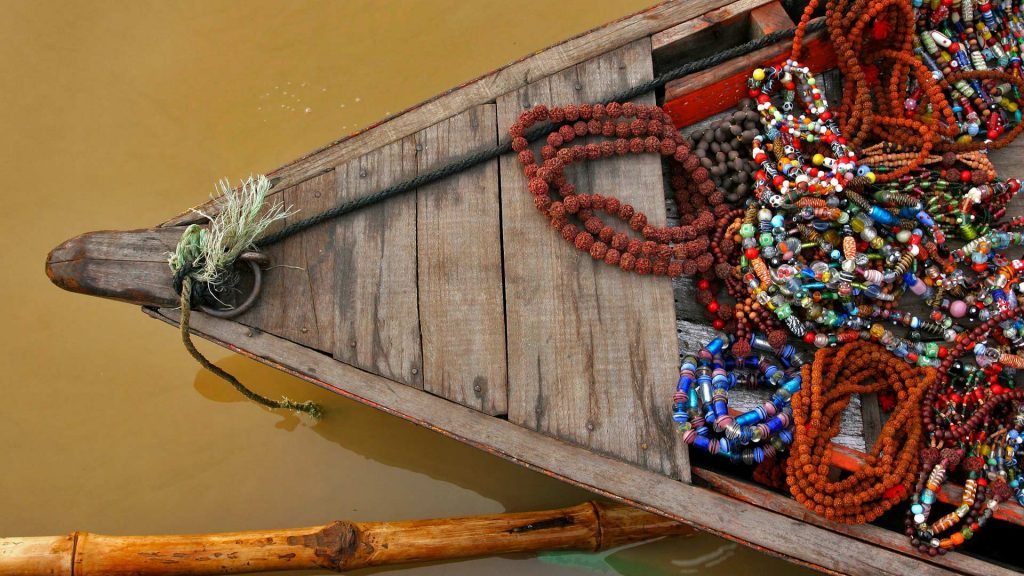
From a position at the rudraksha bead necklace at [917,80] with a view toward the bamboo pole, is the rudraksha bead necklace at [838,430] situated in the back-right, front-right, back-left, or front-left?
front-left

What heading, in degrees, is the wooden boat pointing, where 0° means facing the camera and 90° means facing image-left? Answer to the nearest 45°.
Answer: approximately 90°
